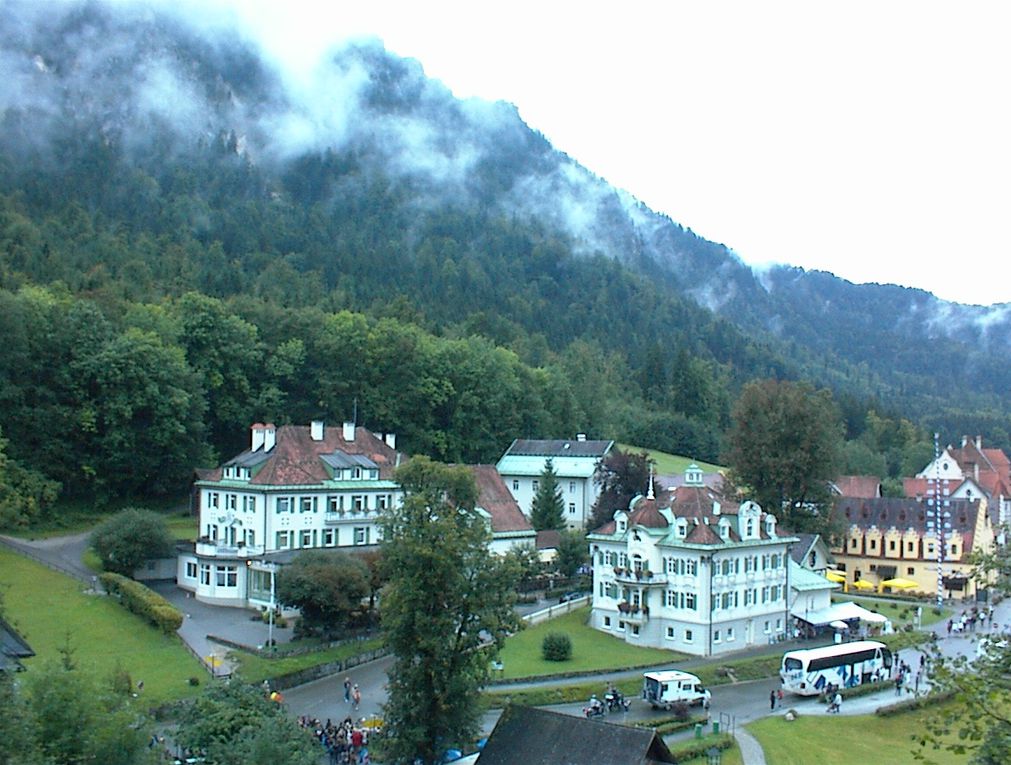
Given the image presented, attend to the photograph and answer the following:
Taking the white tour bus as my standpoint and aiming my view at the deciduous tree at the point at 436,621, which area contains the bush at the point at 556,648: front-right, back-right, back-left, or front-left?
front-right

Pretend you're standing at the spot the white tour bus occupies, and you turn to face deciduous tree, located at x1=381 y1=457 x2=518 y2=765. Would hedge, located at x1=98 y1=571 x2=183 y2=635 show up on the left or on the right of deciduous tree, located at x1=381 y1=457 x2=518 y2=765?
right

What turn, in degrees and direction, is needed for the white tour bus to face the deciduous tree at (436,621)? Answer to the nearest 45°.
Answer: approximately 180°

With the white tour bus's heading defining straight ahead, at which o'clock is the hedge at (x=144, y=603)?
The hedge is roughly at 7 o'clock from the white tour bus.

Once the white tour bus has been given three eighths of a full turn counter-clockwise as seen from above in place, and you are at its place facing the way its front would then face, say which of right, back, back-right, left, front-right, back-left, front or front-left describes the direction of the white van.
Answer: front-left

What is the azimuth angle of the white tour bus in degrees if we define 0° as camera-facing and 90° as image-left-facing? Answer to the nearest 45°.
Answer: approximately 225°

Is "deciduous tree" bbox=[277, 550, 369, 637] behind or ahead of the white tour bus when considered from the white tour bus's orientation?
behind

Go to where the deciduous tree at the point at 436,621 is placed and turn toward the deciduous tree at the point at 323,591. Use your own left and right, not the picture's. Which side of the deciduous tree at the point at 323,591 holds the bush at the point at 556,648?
right

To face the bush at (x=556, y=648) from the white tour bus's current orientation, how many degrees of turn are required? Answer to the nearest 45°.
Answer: approximately 135° to its left

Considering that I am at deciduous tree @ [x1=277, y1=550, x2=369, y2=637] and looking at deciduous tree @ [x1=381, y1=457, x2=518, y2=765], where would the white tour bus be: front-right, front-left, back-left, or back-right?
front-left
